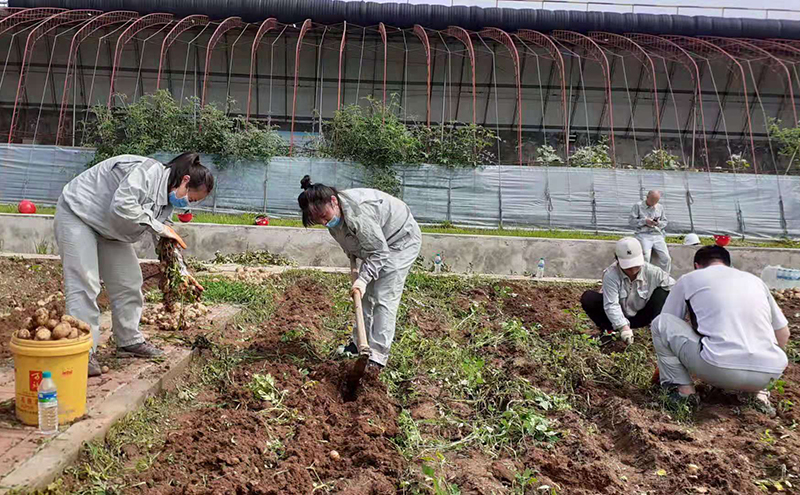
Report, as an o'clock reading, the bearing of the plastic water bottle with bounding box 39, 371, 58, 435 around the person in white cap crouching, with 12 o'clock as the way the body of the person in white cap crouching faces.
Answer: The plastic water bottle is roughly at 1 o'clock from the person in white cap crouching.

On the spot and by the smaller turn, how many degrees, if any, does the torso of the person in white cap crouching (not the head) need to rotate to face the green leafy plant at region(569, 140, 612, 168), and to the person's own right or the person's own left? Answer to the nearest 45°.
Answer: approximately 180°

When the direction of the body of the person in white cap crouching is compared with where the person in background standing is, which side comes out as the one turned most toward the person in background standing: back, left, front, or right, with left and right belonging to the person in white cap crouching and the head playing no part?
back

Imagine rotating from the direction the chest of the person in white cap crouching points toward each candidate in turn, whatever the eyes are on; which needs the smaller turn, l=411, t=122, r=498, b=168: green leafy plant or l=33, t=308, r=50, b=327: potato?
the potato

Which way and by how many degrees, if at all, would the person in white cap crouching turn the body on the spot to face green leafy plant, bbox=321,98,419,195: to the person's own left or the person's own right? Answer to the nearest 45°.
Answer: approximately 135° to the person's own right

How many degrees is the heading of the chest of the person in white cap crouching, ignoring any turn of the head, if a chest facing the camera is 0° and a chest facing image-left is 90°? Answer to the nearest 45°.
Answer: approximately 0°

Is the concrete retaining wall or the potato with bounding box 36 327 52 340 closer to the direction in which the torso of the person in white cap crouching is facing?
the potato

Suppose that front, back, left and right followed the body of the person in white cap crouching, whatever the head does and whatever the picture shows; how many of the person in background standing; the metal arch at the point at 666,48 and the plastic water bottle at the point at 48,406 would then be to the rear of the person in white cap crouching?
2

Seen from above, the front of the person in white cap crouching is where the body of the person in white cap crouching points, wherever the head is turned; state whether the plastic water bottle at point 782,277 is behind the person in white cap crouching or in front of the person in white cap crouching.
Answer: behind

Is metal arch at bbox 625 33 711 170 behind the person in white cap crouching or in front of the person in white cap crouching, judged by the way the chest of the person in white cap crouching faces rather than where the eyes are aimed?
behind

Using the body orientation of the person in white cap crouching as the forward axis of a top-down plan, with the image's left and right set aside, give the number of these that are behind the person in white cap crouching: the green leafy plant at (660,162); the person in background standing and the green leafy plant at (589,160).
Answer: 3

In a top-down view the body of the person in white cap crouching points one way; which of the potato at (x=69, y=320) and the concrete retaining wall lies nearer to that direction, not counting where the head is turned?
the potato
